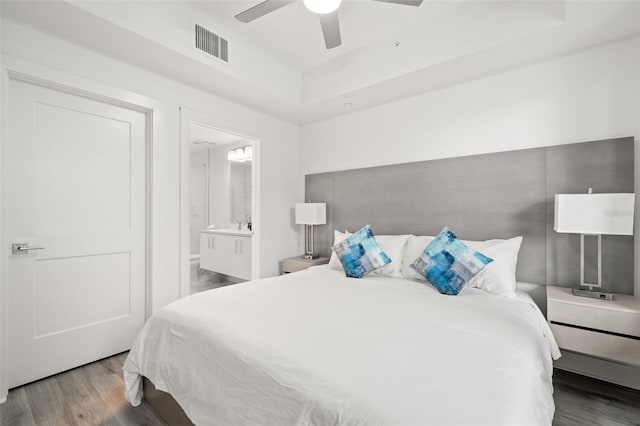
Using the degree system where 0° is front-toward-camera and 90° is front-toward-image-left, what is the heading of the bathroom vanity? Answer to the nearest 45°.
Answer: approximately 45°

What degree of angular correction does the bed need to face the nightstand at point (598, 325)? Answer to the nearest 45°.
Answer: approximately 180°

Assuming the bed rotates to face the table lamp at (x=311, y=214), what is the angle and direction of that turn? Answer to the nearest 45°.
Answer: approximately 135° to its right

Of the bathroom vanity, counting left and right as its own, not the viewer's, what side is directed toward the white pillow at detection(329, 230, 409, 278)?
left

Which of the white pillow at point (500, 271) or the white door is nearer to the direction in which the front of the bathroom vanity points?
the white door

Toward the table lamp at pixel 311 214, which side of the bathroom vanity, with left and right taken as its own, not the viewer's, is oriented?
left

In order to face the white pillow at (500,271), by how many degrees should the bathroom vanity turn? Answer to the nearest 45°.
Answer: approximately 90° to its left

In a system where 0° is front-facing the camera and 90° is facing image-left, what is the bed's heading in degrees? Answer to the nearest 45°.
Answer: approximately 45°

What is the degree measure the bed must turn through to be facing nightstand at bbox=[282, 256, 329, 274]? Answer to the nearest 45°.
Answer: approximately 135° to its right

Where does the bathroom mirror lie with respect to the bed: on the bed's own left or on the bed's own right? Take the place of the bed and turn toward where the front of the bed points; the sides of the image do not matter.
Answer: on the bed's own right

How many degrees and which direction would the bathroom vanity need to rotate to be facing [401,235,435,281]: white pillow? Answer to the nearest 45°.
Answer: approximately 90° to its left
